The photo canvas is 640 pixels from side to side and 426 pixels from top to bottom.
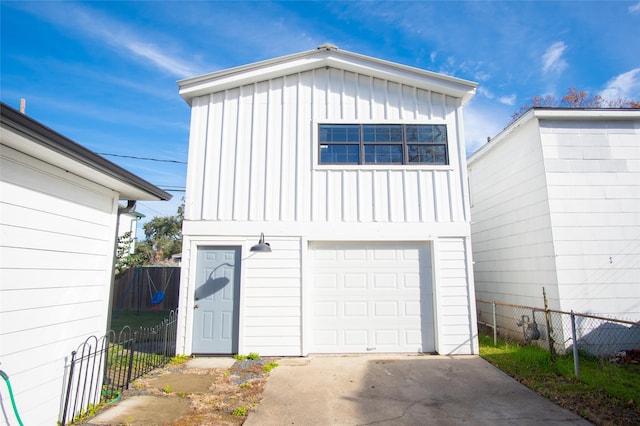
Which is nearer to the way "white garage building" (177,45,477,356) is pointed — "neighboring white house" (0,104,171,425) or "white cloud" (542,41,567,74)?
the neighboring white house

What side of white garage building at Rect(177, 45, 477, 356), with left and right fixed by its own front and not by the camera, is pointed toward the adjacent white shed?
left

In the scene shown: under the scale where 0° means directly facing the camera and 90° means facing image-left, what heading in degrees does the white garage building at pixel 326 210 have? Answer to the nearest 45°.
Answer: approximately 0°

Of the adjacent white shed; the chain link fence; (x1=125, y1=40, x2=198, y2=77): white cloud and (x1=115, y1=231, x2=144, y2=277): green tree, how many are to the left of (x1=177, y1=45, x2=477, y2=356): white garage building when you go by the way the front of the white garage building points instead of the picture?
2

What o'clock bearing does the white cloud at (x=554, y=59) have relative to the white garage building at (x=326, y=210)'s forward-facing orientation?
The white cloud is roughly at 8 o'clock from the white garage building.

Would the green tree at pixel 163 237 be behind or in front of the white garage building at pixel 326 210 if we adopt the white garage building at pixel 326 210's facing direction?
behind

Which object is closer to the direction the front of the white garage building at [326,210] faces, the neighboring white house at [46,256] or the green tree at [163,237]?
the neighboring white house

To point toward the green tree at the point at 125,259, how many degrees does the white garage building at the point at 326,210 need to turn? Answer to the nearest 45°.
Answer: approximately 135° to its right

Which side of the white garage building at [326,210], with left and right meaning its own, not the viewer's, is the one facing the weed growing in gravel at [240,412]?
front

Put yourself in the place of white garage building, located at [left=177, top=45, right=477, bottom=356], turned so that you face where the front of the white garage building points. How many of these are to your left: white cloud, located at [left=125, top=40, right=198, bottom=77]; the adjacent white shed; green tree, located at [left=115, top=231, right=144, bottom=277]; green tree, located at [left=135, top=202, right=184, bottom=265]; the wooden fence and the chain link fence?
2

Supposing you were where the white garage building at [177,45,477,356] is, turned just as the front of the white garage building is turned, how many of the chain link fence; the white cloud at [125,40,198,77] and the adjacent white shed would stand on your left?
2
